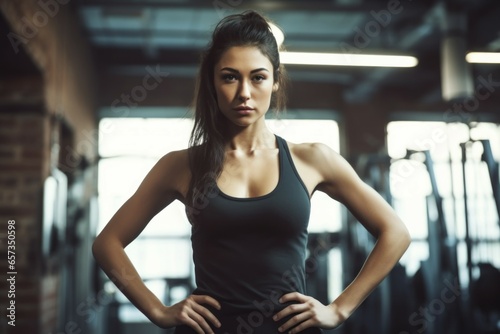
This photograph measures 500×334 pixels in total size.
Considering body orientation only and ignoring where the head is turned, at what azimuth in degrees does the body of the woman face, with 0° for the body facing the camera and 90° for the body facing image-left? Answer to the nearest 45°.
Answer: approximately 0°

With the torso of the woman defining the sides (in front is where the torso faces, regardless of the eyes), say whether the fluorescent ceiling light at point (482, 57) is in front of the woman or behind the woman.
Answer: behind

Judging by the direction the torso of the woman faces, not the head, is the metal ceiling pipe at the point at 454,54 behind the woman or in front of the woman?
behind
